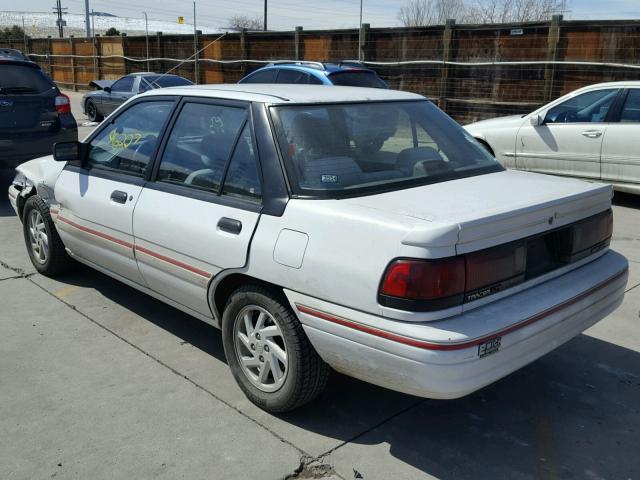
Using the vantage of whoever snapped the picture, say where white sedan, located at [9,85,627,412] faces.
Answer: facing away from the viewer and to the left of the viewer

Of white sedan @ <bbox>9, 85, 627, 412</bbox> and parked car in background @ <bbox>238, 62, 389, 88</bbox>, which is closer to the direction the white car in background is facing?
the parked car in background

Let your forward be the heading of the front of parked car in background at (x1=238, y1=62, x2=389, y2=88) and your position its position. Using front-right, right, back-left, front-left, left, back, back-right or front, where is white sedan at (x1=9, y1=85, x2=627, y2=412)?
back-left

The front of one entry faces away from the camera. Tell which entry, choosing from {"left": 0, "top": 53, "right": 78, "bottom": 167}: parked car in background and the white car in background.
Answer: the parked car in background

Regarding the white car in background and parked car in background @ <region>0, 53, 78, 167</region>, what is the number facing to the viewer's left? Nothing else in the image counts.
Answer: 1

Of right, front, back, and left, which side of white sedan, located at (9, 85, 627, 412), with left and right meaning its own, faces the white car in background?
right

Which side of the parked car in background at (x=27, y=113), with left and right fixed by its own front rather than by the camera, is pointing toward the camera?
back

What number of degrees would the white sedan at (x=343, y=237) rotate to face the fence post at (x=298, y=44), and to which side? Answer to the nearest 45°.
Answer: approximately 45° to its right

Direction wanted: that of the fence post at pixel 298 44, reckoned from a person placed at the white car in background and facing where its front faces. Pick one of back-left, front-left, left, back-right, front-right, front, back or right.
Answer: front-right

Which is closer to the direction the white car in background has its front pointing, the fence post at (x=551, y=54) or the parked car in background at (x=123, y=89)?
the parked car in background

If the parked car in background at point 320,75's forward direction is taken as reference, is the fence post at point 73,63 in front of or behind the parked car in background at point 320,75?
in front

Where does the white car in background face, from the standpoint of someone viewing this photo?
facing to the left of the viewer

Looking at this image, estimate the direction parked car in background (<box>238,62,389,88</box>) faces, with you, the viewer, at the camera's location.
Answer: facing away from the viewer and to the left of the viewer

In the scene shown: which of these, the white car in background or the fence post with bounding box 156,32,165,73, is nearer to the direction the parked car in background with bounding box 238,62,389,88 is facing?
the fence post
